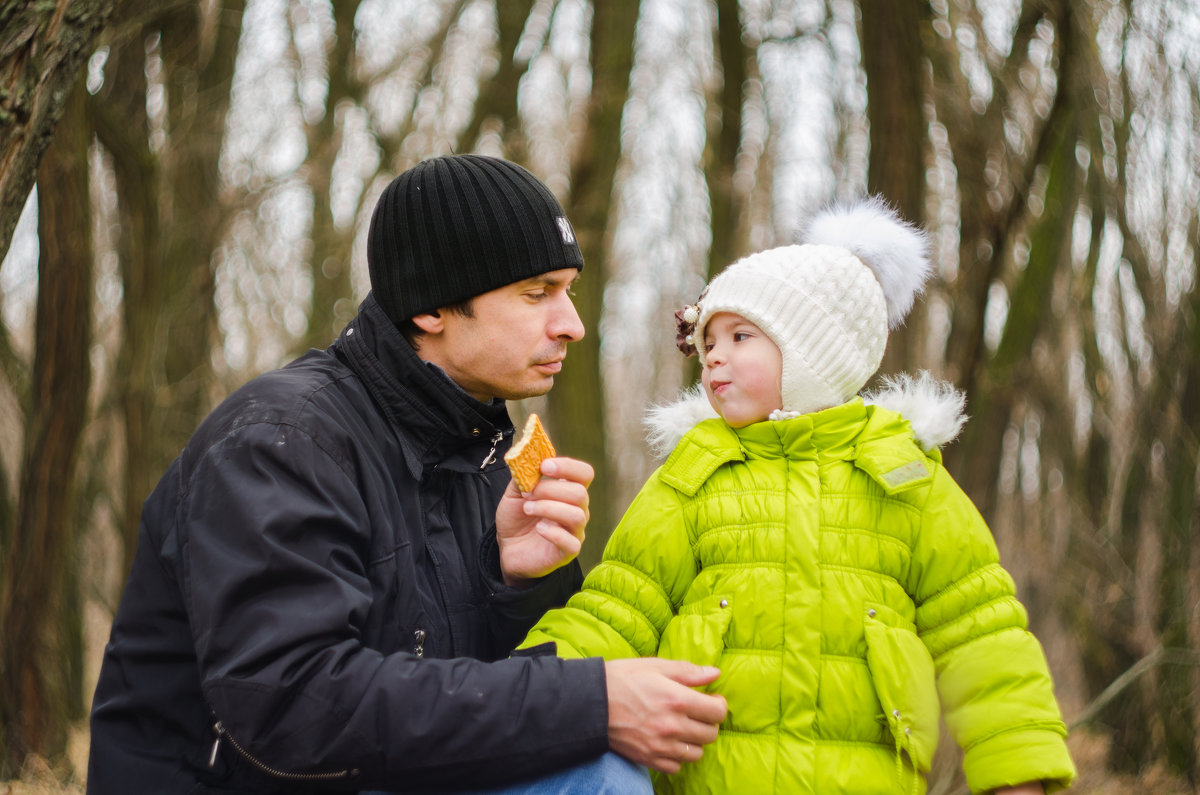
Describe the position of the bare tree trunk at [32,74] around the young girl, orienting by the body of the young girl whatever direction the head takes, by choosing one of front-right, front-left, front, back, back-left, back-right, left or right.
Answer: right

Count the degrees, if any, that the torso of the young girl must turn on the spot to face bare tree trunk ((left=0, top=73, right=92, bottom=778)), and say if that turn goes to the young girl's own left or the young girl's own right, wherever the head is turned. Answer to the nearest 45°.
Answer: approximately 135° to the young girl's own right

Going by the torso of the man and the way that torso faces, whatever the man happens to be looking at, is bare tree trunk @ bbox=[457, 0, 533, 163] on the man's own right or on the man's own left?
on the man's own left

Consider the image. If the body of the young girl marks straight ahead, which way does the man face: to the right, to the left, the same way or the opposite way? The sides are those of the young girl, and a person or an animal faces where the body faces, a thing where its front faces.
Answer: to the left

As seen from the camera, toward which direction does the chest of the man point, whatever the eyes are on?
to the viewer's right

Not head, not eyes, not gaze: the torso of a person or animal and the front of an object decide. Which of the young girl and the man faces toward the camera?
the young girl

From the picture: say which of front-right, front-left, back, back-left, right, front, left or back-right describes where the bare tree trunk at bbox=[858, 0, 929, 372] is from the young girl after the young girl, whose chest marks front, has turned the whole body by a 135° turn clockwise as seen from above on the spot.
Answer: front-right

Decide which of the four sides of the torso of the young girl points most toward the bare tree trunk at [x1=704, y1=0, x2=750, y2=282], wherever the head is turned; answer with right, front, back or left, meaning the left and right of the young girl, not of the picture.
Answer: back

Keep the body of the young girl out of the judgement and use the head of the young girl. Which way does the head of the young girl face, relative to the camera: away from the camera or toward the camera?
toward the camera

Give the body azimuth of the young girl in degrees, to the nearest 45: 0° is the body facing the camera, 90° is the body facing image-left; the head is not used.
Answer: approximately 0°

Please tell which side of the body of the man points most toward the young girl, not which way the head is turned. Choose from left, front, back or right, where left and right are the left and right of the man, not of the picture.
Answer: front

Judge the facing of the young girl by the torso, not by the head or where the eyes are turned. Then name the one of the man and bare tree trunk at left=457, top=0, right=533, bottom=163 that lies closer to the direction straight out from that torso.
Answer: the man

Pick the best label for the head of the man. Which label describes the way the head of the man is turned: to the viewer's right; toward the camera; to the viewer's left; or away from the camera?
to the viewer's right

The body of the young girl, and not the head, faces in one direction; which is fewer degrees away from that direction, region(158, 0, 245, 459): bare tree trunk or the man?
the man

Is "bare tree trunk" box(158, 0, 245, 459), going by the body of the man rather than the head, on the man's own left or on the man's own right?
on the man's own left
